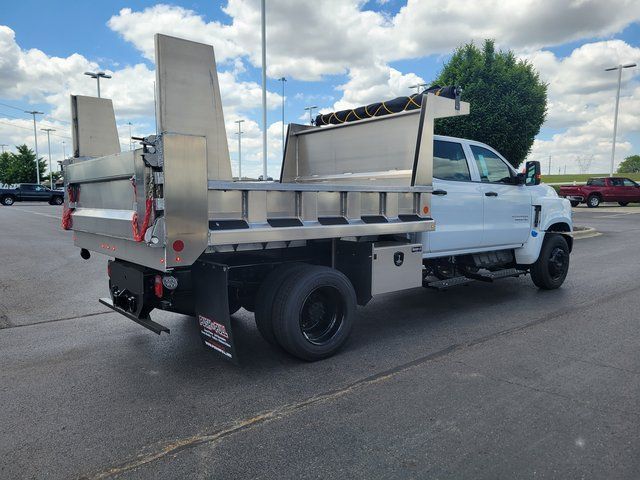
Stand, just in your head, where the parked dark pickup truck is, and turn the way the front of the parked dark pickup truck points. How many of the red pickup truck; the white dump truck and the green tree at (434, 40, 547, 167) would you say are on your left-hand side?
0

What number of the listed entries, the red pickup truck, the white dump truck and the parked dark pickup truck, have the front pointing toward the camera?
0

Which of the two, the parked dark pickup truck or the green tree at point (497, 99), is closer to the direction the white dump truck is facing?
the green tree

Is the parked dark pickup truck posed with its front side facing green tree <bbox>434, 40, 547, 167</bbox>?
no

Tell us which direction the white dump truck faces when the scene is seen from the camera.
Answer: facing away from the viewer and to the right of the viewer

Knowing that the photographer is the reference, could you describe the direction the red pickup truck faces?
facing away from the viewer and to the right of the viewer

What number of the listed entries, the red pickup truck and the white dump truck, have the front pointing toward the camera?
0

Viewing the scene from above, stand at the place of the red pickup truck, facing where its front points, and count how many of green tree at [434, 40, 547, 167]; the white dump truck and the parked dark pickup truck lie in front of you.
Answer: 0

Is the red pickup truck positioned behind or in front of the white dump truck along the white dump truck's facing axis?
in front
